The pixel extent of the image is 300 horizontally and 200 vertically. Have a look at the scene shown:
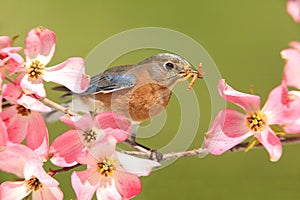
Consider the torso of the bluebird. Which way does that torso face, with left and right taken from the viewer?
facing to the right of the viewer
